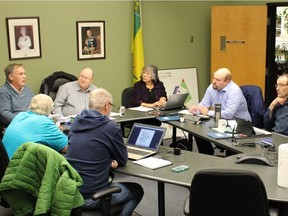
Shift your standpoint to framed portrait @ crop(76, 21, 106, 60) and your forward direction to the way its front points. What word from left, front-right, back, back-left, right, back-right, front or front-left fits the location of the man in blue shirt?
front-left

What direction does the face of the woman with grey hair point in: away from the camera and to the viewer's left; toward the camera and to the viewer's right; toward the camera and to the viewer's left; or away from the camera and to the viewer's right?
toward the camera and to the viewer's left

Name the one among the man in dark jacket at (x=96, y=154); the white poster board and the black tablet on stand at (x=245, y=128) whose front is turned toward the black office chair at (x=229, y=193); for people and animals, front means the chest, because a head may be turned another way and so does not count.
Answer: the white poster board

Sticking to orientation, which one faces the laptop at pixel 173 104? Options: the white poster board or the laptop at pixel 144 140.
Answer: the white poster board

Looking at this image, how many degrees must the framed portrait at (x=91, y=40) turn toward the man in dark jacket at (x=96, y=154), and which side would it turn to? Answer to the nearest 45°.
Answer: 0° — it already faces them

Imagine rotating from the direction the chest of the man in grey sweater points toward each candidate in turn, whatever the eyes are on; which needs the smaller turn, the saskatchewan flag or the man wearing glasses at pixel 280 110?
the man wearing glasses

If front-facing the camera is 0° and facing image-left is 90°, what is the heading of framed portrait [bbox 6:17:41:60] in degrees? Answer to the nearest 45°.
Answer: approximately 0°

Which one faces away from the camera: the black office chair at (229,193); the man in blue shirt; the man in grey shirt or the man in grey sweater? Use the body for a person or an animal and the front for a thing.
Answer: the black office chair

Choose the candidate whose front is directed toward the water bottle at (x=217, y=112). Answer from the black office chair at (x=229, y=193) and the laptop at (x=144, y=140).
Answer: the black office chair

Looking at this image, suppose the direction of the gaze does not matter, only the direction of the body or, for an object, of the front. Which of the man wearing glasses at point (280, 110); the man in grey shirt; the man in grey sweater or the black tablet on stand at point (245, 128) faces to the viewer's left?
the man wearing glasses

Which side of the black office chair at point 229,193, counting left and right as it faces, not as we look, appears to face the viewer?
back

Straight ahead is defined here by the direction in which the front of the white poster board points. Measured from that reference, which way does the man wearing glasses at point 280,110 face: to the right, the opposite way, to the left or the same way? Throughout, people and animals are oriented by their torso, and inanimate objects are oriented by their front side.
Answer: to the right

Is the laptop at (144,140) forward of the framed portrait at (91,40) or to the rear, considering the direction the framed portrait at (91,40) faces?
forward

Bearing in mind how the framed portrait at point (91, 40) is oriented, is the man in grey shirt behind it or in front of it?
in front

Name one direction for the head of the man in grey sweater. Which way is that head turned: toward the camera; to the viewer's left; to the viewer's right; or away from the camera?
to the viewer's right
